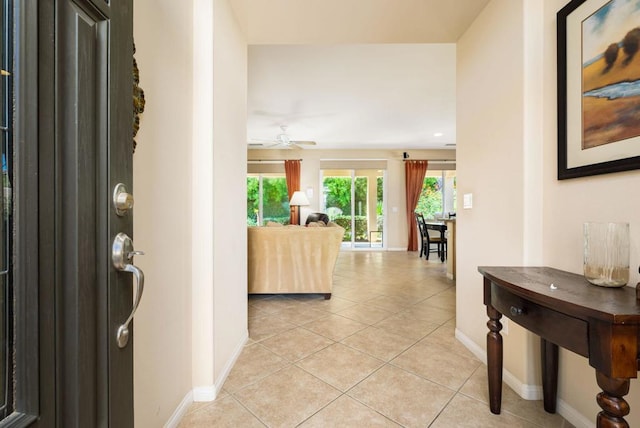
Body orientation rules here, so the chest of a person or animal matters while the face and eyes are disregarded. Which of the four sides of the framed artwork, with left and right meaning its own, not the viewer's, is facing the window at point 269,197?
right

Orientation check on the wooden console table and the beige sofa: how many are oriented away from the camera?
1

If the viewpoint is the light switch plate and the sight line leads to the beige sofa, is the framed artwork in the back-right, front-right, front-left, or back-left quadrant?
back-left

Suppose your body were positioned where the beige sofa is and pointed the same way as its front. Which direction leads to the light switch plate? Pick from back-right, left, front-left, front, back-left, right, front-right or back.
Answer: back-right

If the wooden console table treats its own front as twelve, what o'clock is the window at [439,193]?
The window is roughly at 4 o'clock from the wooden console table.

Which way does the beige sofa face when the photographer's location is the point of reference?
facing away from the viewer

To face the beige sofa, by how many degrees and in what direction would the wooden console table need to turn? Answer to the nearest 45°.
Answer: approximately 45° to its right

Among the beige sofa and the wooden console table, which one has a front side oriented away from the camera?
the beige sofa

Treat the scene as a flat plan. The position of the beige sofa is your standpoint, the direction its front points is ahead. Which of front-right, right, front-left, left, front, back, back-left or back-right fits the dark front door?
back

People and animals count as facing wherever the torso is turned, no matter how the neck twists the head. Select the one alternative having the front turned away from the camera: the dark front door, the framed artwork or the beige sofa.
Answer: the beige sofa

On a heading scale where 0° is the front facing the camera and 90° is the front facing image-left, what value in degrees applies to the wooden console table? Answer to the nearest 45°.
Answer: approximately 45°

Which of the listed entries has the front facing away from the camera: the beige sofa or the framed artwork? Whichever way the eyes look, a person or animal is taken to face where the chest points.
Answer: the beige sofa

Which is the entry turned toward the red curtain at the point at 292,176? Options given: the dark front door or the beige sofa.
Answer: the beige sofa

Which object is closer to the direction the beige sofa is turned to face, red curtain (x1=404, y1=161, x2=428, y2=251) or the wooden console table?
the red curtain
